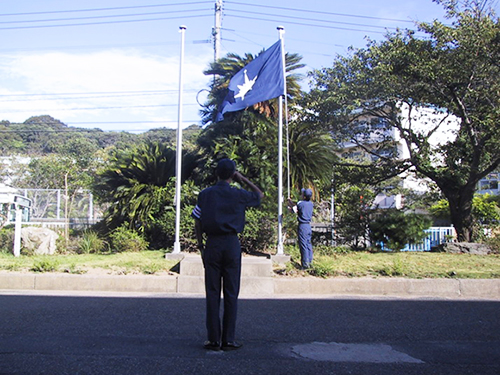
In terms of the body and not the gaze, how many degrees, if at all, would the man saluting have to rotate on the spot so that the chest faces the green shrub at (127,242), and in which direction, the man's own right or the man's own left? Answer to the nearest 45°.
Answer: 0° — they already face it

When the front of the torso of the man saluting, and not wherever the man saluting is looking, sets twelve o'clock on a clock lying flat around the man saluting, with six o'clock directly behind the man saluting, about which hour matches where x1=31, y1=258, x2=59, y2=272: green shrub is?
The green shrub is roughly at 11 o'clock from the man saluting.

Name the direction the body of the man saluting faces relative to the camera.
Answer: away from the camera

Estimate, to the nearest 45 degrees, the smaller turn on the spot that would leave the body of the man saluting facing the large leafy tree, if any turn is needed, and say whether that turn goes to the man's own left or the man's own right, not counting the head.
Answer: approximately 45° to the man's own right

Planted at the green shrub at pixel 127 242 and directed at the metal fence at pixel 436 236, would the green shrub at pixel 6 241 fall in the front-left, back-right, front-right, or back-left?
back-left

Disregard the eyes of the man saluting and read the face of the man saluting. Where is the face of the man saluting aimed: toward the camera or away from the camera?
away from the camera

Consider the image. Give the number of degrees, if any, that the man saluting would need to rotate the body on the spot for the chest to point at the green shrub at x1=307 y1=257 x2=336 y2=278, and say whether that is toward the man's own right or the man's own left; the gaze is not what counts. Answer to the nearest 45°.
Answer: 0° — they already face it

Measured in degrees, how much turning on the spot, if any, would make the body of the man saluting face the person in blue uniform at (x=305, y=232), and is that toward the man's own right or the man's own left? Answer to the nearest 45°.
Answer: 0° — they already face them

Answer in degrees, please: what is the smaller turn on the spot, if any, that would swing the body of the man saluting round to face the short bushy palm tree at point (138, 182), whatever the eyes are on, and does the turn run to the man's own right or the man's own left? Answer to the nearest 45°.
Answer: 0° — they already face it
